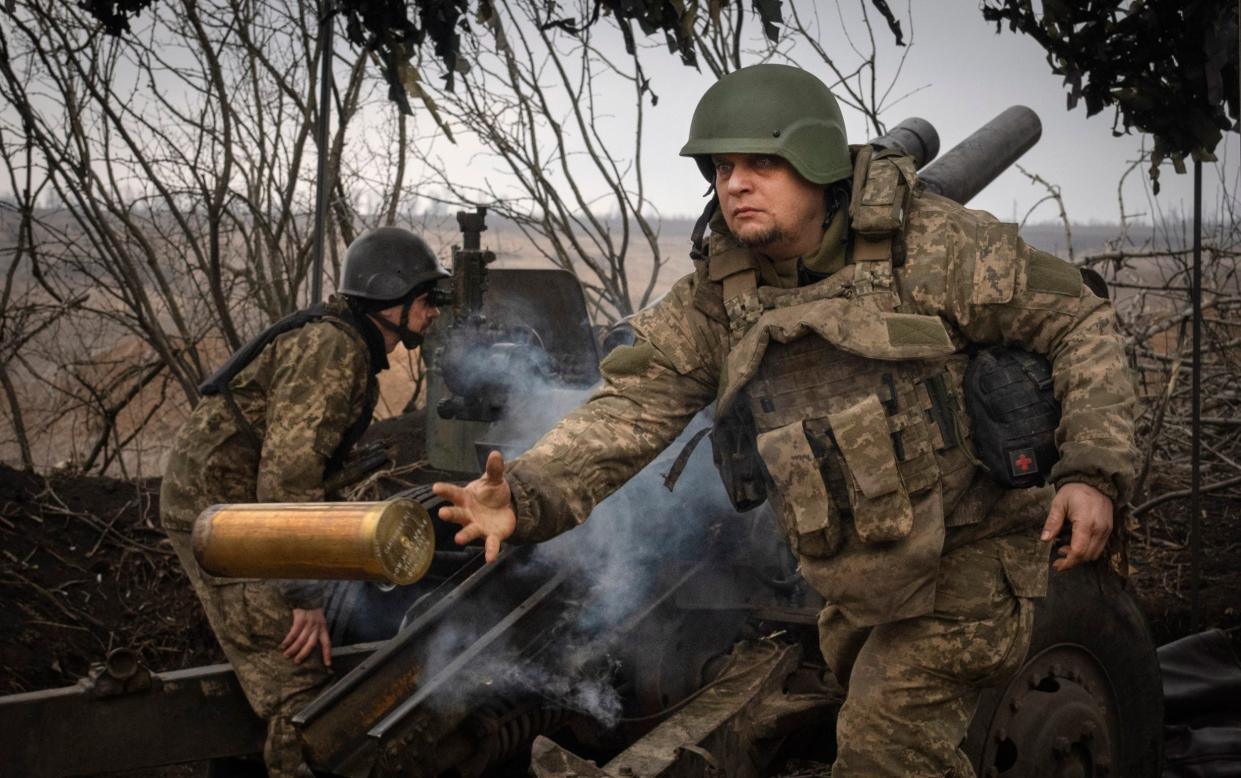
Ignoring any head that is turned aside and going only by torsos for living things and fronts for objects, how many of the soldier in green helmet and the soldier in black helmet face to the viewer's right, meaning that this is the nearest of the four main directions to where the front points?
1

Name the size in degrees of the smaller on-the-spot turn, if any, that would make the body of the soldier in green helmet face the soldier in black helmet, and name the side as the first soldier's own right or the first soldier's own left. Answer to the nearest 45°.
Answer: approximately 90° to the first soldier's own right

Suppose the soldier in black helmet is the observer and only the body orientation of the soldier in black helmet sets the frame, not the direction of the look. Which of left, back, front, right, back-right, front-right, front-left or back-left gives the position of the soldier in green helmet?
front-right

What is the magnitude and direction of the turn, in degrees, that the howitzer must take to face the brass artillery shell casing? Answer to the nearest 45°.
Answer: approximately 180°

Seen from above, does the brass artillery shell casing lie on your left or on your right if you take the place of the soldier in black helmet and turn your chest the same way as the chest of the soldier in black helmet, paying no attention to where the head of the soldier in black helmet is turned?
on your right

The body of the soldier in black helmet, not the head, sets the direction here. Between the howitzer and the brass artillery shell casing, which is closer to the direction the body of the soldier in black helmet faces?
the howitzer

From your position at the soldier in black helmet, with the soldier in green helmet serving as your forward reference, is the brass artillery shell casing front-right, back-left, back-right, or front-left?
front-right

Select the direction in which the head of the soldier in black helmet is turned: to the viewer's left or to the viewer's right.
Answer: to the viewer's right

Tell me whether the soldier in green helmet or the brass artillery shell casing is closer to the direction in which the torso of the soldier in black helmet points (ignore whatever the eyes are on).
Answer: the soldier in green helmet

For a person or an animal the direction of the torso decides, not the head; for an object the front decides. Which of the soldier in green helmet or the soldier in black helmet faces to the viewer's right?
the soldier in black helmet

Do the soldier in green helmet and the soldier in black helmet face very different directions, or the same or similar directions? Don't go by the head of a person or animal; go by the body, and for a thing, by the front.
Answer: very different directions

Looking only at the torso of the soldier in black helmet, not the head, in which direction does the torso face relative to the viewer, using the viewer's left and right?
facing to the right of the viewer

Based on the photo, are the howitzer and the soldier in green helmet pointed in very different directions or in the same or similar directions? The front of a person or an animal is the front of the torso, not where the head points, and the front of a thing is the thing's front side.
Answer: very different directions
